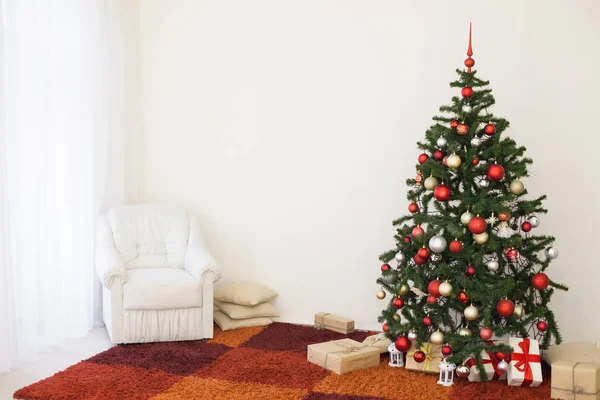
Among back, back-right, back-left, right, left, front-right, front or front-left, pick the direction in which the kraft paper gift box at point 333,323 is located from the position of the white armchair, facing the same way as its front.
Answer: left

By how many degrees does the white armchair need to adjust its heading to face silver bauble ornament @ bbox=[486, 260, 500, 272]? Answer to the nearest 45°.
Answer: approximately 45° to its left

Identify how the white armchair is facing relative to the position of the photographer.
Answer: facing the viewer

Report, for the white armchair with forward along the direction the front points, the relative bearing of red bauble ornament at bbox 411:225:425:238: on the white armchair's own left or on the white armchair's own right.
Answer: on the white armchair's own left

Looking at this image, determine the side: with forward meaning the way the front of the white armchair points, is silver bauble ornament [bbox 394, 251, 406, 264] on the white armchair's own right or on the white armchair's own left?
on the white armchair's own left

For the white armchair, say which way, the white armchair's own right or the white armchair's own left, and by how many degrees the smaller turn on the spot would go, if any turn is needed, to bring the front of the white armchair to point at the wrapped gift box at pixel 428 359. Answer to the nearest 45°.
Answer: approximately 45° to the white armchair's own left

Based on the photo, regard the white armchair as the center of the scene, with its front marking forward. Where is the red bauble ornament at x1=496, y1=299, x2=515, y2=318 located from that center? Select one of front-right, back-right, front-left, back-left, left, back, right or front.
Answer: front-left

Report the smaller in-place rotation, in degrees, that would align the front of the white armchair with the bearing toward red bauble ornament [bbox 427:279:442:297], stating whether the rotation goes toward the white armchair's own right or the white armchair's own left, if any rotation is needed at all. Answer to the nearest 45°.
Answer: approximately 45° to the white armchair's own left

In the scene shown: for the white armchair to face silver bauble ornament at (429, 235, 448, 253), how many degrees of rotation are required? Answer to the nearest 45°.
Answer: approximately 45° to its left

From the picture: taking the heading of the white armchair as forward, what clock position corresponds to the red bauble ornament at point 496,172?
The red bauble ornament is roughly at 10 o'clock from the white armchair.

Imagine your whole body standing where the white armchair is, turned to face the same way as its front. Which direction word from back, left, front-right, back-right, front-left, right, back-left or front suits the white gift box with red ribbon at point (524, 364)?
front-left

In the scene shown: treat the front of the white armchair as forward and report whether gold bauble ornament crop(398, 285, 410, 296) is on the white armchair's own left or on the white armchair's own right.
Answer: on the white armchair's own left

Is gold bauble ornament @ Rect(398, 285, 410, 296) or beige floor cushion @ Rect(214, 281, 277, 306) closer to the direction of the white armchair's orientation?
the gold bauble ornament

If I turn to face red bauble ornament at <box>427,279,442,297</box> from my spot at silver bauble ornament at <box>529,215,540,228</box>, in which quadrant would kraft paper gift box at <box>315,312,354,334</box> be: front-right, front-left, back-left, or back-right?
front-right

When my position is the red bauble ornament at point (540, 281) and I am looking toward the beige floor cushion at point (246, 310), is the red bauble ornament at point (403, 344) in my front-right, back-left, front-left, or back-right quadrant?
front-left
